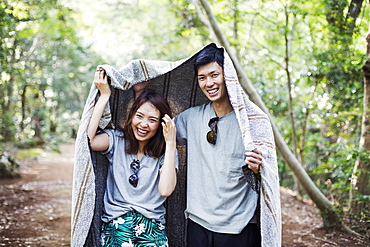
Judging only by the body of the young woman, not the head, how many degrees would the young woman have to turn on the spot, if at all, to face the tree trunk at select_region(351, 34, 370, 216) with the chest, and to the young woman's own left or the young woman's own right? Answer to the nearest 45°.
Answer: approximately 135° to the young woman's own left

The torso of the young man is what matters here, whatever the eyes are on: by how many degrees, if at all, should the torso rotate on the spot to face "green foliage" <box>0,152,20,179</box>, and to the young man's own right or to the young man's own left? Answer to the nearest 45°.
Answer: approximately 135° to the young man's own right

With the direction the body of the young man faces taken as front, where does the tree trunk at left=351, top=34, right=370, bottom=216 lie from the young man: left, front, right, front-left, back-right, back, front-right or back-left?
back-left

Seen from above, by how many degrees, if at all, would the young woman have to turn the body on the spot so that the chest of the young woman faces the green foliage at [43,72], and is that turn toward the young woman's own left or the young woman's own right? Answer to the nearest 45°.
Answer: approximately 180°

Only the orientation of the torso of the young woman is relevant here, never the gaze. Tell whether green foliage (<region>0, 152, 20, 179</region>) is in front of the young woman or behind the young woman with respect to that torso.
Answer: behind

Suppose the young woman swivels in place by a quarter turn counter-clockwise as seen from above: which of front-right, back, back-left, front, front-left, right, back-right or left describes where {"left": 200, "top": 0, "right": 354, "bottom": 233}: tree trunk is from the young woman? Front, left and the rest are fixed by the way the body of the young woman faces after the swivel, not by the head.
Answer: front-left

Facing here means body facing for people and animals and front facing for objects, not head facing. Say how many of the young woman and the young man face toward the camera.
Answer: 2
